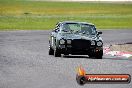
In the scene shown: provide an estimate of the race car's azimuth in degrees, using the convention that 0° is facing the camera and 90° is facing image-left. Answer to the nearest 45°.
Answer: approximately 0°
